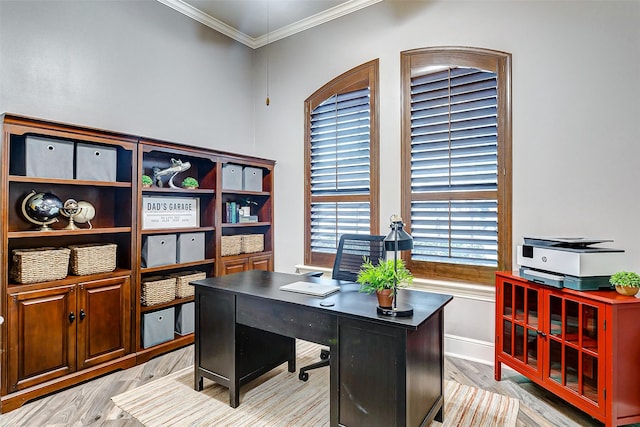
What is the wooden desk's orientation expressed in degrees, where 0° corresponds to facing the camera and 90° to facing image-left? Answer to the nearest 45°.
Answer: approximately 225°

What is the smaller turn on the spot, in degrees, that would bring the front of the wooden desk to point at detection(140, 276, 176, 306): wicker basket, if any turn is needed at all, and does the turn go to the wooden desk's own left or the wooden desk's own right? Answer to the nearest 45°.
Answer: approximately 90° to the wooden desk's own left

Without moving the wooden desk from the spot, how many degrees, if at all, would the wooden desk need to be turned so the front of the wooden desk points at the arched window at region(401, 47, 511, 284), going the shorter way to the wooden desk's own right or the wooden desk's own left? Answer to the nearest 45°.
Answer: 0° — it already faces it

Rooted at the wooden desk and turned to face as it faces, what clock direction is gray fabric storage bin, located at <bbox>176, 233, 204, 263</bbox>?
The gray fabric storage bin is roughly at 9 o'clock from the wooden desk.

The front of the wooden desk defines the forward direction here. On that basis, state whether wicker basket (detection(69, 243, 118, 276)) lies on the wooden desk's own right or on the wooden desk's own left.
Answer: on the wooden desk's own left

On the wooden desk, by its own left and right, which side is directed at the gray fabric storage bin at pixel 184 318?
left

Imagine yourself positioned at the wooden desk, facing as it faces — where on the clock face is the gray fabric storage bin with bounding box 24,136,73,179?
The gray fabric storage bin is roughly at 8 o'clock from the wooden desk.

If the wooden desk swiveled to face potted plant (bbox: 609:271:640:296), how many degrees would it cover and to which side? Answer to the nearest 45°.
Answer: approximately 45° to its right

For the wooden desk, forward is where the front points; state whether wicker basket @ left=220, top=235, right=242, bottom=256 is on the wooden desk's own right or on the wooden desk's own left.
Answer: on the wooden desk's own left

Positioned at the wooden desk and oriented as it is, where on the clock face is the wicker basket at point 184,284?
The wicker basket is roughly at 9 o'clock from the wooden desk.

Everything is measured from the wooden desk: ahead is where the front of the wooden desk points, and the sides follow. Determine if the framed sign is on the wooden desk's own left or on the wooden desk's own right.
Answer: on the wooden desk's own left
